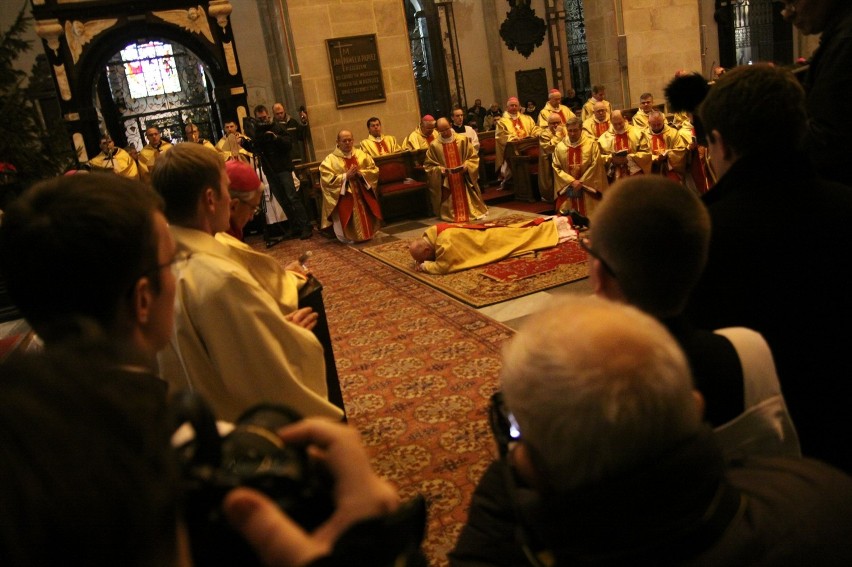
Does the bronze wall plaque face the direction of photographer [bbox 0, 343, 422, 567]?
yes

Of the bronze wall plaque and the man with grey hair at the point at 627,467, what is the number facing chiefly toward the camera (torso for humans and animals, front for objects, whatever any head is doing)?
1

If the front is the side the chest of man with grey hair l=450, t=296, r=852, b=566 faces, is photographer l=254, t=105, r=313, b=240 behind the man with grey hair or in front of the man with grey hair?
in front

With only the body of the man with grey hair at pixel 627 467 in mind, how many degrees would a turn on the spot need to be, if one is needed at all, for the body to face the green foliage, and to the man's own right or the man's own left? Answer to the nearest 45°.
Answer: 0° — they already face it

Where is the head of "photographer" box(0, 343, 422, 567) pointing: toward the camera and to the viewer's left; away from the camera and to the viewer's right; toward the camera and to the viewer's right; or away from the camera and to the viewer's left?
away from the camera and to the viewer's right

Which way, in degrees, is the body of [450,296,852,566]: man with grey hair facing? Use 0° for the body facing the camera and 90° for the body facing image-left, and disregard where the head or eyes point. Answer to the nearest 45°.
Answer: approximately 135°

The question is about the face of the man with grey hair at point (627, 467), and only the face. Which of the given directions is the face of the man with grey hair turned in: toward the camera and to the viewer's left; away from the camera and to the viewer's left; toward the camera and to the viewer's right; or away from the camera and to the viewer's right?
away from the camera and to the viewer's left

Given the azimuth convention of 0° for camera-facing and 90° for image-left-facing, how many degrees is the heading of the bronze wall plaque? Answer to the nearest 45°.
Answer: approximately 0°

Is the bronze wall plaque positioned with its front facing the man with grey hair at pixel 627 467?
yes

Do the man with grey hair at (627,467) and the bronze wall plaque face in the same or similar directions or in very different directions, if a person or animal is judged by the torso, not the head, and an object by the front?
very different directions

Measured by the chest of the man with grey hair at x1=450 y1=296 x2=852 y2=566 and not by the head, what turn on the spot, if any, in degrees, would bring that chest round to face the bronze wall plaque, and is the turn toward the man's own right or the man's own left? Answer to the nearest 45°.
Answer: approximately 45° to the man's own right
